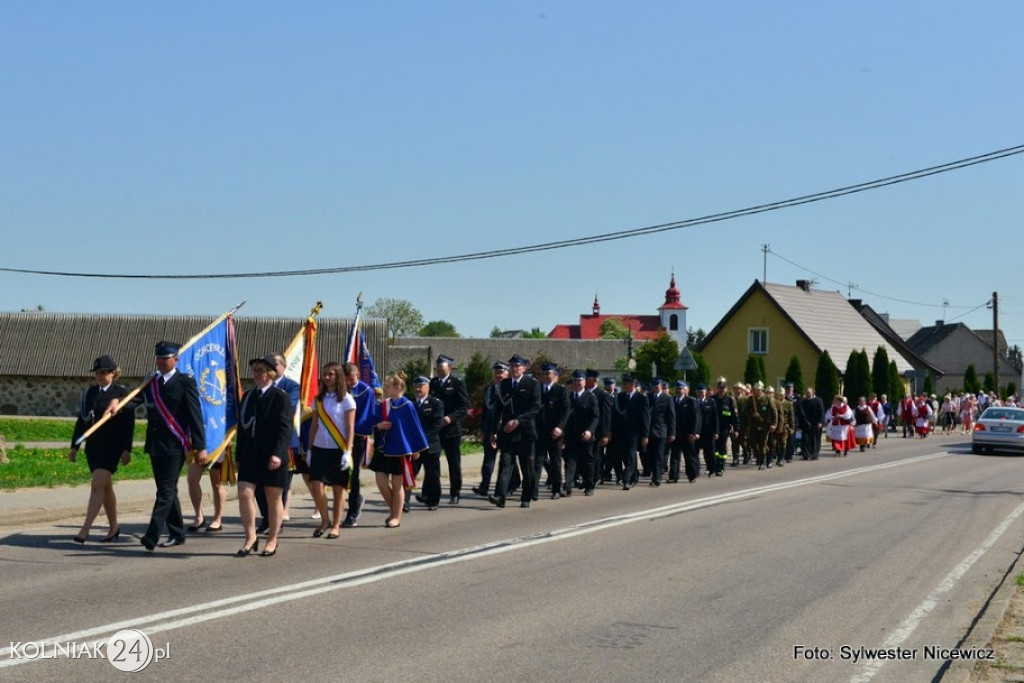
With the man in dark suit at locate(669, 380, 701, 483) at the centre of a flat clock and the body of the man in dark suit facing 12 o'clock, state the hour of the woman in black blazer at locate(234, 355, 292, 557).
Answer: The woman in black blazer is roughly at 11 o'clock from the man in dark suit.

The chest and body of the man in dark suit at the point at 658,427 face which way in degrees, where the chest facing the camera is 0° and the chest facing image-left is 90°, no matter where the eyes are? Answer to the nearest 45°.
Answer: approximately 45°

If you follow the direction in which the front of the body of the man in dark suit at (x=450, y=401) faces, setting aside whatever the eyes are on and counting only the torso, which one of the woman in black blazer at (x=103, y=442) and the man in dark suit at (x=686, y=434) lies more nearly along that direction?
the woman in black blazer

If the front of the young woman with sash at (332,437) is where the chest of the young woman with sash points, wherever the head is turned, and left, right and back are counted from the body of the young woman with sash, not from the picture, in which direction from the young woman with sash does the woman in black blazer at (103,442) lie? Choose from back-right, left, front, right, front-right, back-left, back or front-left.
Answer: front-right

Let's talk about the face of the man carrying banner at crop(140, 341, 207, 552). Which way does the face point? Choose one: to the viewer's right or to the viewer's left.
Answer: to the viewer's left

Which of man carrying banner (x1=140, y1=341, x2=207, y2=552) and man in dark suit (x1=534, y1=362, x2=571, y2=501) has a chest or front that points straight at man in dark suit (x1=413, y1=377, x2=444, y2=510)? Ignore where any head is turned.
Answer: man in dark suit (x1=534, y1=362, x2=571, y2=501)

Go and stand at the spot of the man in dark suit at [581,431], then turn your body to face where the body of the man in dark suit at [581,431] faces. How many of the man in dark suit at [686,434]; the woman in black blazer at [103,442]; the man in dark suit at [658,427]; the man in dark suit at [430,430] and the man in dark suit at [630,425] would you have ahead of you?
2
